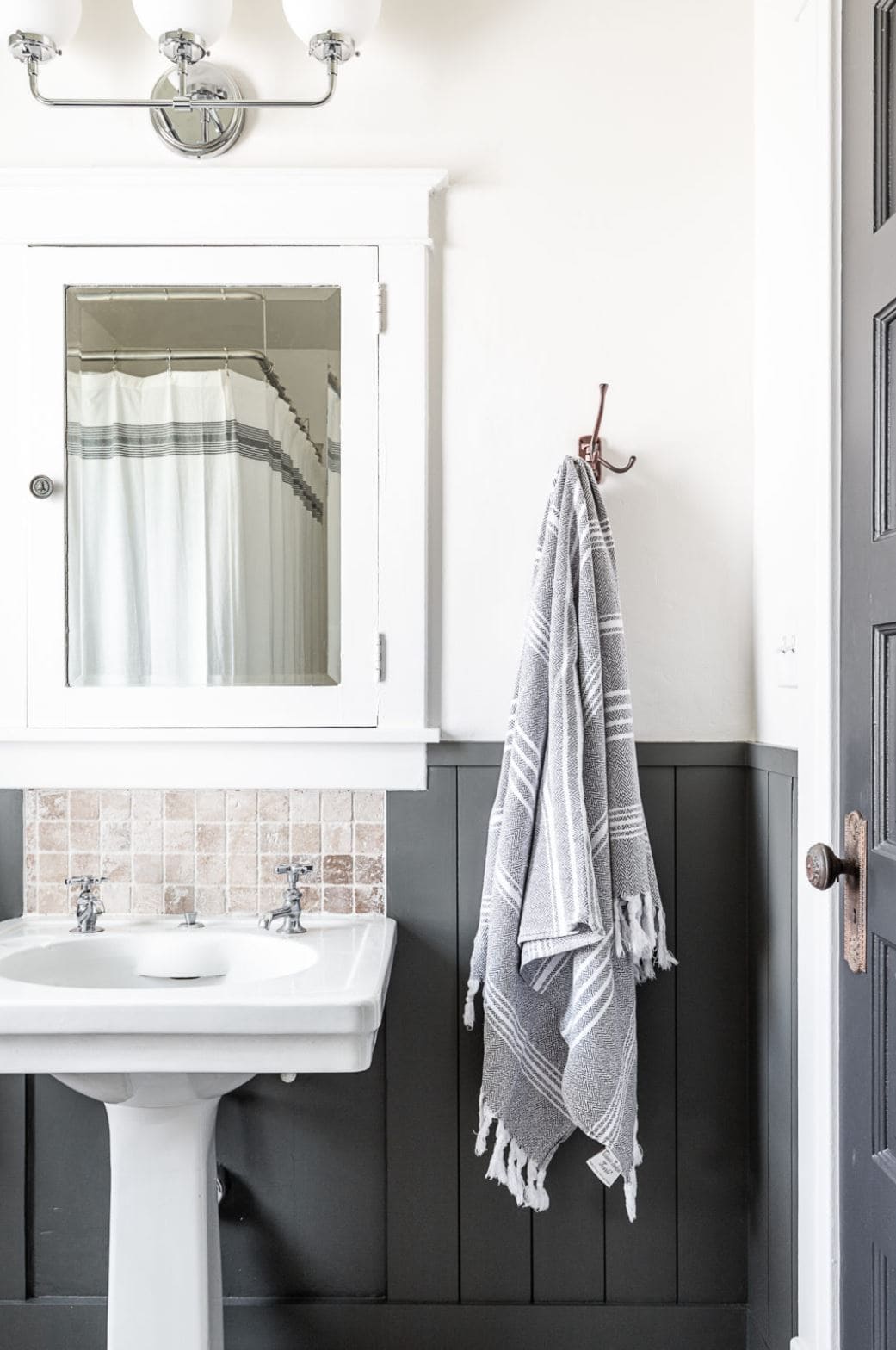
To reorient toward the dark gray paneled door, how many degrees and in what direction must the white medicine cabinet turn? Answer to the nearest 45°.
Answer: approximately 45° to its left

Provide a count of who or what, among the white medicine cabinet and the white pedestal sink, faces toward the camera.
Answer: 2

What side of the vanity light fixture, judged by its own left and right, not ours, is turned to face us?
front

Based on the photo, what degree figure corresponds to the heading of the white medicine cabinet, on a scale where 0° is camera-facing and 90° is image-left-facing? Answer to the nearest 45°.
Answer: approximately 0°

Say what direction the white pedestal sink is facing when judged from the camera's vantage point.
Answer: facing the viewer

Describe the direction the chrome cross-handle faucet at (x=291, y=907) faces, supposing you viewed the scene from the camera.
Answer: facing the viewer and to the left of the viewer

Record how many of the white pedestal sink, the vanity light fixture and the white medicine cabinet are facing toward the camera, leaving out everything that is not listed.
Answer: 3
